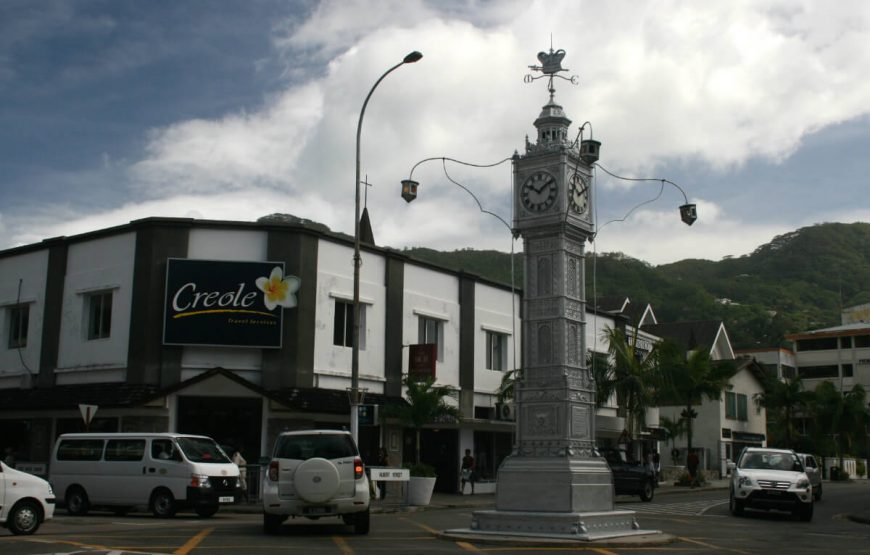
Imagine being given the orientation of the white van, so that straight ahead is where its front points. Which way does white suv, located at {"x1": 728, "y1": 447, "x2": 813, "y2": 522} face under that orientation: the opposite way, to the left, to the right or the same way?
to the right

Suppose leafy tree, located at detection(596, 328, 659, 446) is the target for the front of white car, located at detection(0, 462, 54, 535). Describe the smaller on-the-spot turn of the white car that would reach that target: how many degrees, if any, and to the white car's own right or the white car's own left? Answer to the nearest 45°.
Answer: approximately 45° to the white car's own left

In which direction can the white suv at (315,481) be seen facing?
away from the camera

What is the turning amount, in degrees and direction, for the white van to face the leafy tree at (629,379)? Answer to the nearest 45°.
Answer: approximately 90° to its left

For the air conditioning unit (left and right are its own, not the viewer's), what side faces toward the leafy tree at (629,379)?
left

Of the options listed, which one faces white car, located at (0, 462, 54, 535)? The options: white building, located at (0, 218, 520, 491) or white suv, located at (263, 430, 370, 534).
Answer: the white building

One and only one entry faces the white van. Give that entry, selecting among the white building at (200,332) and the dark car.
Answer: the white building

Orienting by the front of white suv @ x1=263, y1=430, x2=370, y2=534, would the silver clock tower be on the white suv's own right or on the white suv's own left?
on the white suv's own right

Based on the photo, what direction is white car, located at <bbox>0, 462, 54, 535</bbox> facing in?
to the viewer's right

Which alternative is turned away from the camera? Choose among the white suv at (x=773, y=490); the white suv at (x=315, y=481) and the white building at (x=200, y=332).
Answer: the white suv at (x=315, y=481)

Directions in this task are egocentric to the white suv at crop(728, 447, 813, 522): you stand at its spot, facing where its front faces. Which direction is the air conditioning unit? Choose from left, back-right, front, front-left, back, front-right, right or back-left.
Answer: back-right

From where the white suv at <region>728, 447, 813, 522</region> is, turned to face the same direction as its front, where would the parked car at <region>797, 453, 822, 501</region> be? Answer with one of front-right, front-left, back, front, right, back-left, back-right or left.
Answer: back

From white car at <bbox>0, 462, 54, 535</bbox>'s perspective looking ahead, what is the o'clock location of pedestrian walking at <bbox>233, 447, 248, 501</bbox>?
The pedestrian walking is roughly at 10 o'clock from the white car.

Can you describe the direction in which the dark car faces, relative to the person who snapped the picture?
facing to the right of the viewer
